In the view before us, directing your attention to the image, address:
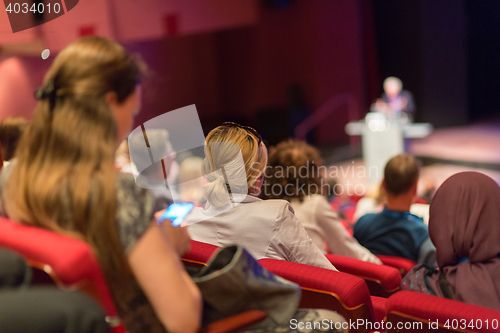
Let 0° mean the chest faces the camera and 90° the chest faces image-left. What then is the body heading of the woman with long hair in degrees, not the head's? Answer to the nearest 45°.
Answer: approximately 225°

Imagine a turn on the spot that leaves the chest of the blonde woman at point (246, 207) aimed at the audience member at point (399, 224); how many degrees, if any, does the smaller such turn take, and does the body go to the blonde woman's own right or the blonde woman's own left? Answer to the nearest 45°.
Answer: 0° — they already face them

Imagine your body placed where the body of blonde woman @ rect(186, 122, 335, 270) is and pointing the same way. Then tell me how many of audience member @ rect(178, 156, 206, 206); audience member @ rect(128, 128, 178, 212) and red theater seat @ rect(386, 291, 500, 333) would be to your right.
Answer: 1

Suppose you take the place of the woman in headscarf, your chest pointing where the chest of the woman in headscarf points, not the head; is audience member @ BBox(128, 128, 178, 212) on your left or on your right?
on your left

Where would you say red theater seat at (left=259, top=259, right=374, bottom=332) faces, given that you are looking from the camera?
facing away from the viewer and to the right of the viewer

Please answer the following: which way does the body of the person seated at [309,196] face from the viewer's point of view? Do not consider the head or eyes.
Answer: away from the camera

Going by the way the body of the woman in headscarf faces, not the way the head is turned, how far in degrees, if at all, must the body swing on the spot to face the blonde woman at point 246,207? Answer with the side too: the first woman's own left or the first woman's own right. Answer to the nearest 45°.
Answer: approximately 90° to the first woman's own left

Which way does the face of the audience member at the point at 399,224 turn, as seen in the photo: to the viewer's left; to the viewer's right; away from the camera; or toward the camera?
away from the camera

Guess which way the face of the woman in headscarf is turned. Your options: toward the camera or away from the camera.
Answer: away from the camera

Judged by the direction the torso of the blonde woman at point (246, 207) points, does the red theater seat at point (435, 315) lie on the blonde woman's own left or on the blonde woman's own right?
on the blonde woman's own right

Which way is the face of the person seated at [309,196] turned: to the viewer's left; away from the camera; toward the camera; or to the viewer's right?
away from the camera

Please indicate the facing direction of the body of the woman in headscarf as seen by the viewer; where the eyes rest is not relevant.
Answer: away from the camera

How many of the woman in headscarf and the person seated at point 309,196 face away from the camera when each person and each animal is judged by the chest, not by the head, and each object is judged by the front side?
2
